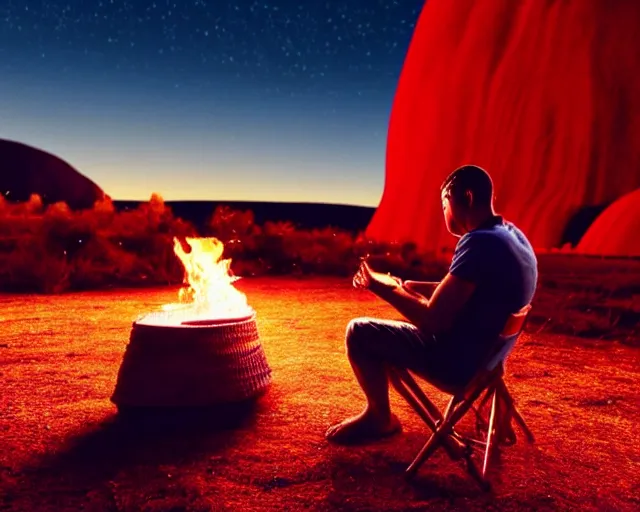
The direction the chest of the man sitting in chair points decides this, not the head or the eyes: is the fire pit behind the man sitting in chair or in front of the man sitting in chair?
in front

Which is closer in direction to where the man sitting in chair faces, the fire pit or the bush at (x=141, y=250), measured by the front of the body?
the fire pit

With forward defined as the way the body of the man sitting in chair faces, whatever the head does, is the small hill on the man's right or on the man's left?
on the man's right

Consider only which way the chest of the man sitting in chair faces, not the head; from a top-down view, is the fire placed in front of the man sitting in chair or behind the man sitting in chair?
in front

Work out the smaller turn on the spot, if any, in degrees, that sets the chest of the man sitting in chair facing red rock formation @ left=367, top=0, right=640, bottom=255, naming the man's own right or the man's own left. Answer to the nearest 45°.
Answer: approximately 90° to the man's own right

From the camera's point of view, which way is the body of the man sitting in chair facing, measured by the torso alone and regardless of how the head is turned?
to the viewer's left
